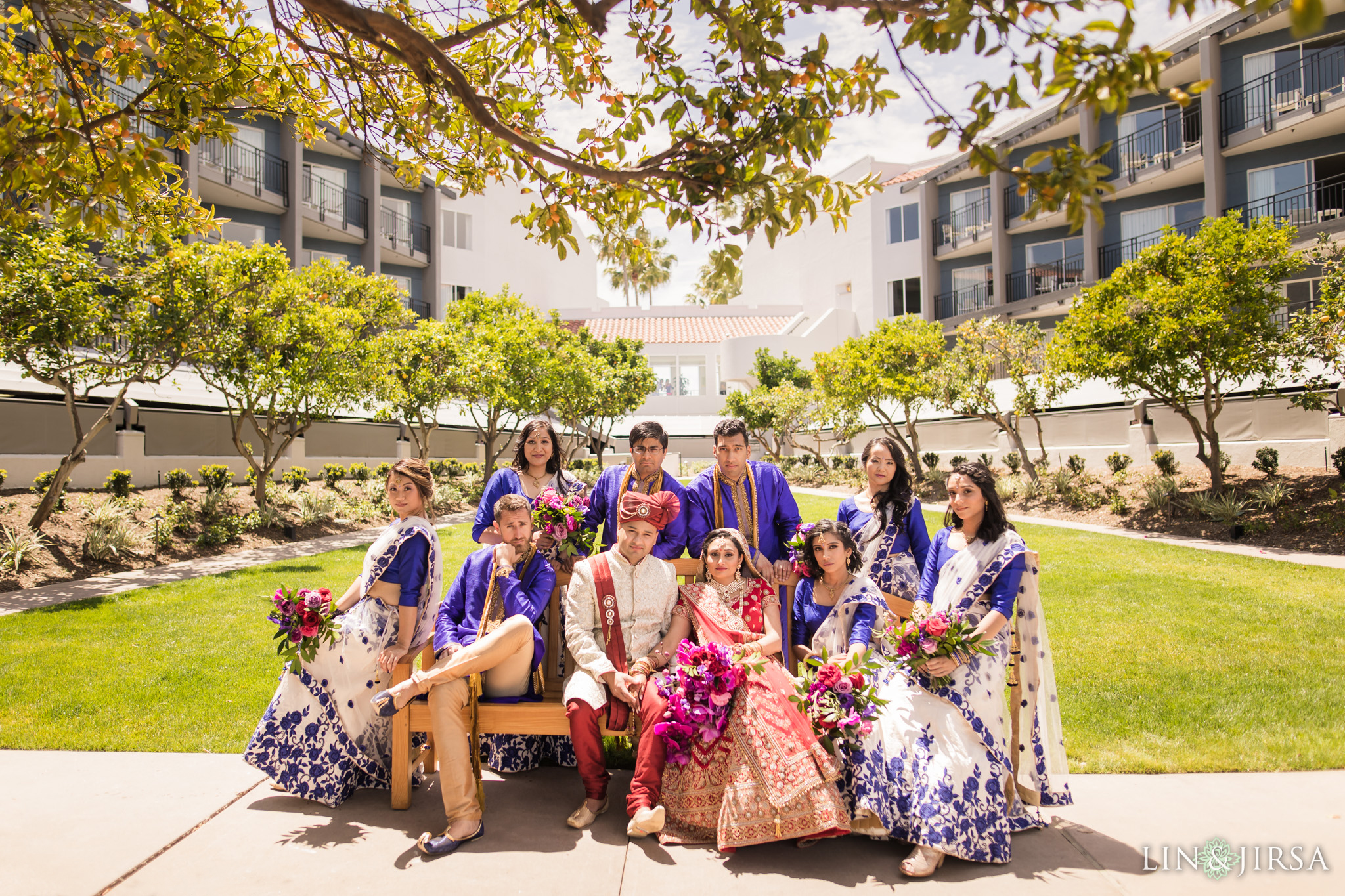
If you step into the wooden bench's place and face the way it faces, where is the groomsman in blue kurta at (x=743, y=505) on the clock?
The groomsman in blue kurta is roughly at 8 o'clock from the wooden bench.

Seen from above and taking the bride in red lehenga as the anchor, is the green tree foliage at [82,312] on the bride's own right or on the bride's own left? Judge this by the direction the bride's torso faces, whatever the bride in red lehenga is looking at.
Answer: on the bride's own right

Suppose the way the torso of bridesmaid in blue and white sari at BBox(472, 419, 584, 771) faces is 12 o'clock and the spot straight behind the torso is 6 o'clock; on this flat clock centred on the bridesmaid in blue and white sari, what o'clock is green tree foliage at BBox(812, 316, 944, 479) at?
The green tree foliage is roughly at 7 o'clock from the bridesmaid in blue and white sari.

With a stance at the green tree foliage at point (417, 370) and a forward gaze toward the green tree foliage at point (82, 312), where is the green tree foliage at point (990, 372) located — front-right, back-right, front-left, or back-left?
back-left

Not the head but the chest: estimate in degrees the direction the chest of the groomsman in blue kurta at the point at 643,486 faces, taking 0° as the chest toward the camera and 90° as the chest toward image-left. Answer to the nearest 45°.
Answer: approximately 0°

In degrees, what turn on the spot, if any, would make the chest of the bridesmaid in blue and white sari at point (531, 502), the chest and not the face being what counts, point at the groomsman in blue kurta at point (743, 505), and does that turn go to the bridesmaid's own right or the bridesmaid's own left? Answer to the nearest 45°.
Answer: approximately 90° to the bridesmaid's own left

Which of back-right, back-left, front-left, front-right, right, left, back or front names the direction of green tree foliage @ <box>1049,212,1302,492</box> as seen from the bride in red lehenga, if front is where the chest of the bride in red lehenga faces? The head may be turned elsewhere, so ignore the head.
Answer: back-left

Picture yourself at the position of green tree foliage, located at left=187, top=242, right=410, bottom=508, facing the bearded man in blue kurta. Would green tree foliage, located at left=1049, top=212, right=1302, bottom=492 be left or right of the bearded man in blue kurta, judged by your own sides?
left

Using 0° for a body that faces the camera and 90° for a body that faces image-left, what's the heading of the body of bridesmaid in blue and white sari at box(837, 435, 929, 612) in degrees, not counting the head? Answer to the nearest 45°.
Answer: approximately 45°
